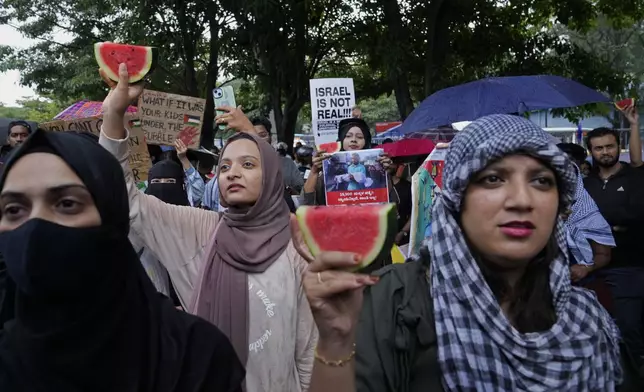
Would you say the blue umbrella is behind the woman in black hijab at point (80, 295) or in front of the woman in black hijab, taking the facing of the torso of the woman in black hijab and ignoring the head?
behind

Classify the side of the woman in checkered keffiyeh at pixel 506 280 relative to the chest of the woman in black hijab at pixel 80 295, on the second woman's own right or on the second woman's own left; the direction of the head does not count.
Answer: on the second woman's own left

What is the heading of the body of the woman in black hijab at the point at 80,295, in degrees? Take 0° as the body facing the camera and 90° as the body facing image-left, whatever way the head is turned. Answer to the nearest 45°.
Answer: approximately 45°

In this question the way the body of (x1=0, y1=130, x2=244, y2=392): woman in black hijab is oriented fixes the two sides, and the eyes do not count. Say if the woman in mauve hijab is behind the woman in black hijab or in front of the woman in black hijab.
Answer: behind

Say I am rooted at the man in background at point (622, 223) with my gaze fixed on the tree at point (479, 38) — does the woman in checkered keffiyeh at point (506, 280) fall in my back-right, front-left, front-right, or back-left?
back-left

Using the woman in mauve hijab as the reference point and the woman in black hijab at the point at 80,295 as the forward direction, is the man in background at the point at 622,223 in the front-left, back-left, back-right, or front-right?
back-left

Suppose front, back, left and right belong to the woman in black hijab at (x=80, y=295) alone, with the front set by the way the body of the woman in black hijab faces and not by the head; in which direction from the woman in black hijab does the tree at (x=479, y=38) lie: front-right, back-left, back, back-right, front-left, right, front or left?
back
